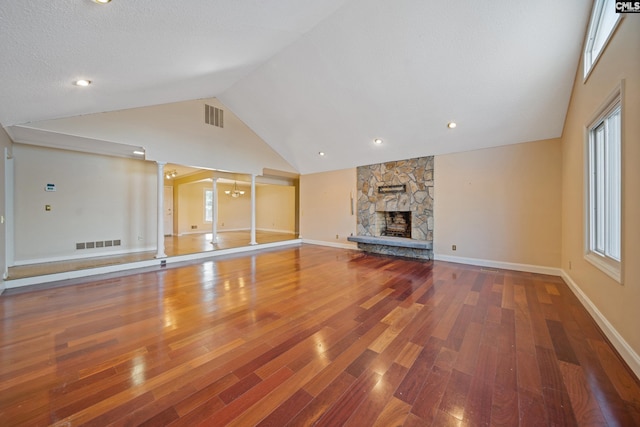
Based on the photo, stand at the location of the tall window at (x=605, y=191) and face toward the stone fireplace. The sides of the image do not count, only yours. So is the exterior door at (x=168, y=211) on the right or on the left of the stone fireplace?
left

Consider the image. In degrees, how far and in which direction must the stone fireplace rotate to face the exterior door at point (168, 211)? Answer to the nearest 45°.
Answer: approximately 45° to its right

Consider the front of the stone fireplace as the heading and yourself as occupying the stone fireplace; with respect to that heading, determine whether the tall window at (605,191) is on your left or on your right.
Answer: on your left

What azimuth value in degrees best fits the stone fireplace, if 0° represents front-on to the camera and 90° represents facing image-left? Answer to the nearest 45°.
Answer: approximately 45°

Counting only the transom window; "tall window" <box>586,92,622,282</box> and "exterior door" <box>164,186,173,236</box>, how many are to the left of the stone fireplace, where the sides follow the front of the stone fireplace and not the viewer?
2

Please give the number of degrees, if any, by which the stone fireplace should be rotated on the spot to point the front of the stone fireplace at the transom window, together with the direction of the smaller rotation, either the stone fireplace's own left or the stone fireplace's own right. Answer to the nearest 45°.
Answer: approximately 90° to the stone fireplace's own left
